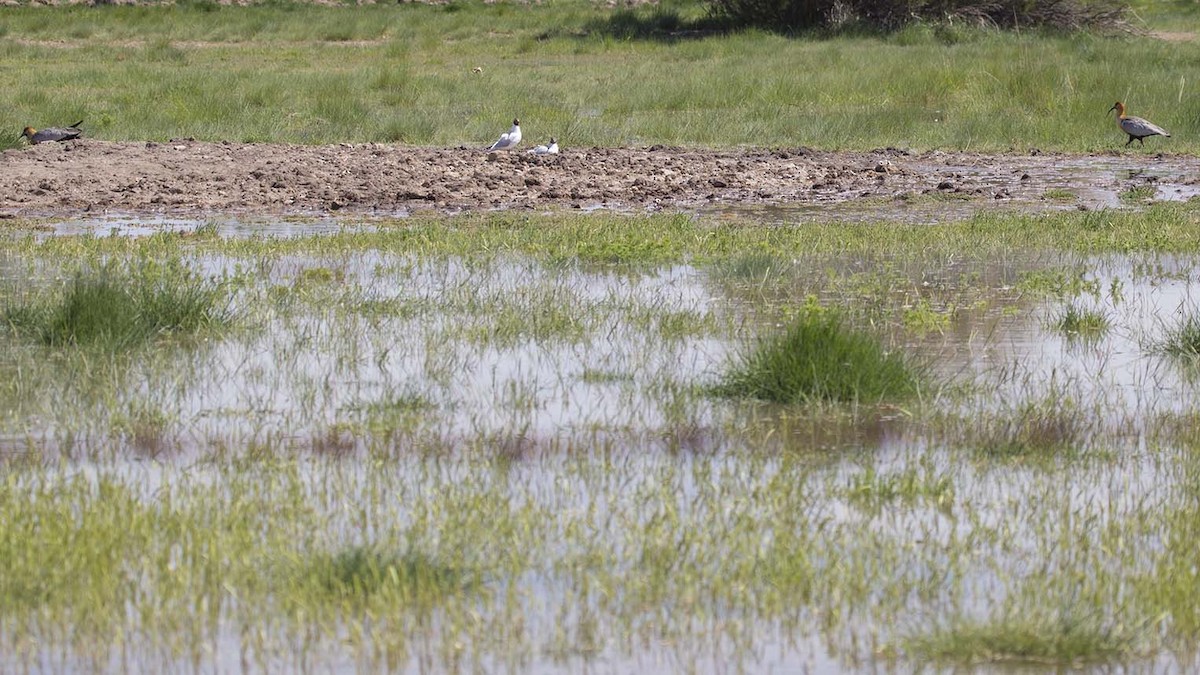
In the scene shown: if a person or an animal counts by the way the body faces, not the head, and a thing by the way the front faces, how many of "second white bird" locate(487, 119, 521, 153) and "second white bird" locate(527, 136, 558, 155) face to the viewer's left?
0

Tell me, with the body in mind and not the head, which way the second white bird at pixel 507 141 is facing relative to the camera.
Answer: to the viewer's right

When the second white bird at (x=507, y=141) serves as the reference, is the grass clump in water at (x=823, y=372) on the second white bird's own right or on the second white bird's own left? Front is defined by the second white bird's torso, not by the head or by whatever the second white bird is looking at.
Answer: on the second white bird's own right

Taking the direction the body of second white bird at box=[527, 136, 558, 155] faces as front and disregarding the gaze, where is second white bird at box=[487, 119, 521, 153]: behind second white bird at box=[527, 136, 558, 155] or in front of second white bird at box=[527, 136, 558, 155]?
behind

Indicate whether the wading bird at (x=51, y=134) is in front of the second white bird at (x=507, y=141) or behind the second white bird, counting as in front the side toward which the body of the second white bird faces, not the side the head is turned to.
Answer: behind

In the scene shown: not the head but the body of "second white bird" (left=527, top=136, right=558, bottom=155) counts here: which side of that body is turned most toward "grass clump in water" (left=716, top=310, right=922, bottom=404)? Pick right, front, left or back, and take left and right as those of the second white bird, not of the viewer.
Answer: right

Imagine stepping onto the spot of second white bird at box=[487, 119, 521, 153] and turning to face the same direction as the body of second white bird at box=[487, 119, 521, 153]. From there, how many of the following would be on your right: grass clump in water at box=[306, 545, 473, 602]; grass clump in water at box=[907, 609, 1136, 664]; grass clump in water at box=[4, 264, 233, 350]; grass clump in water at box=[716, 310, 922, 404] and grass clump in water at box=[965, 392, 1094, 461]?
5

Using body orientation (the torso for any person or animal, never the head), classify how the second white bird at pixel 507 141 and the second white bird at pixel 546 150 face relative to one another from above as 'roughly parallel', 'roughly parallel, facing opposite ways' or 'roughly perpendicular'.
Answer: roughly parallel

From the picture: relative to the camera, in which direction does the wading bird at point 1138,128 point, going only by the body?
to the viewer's left

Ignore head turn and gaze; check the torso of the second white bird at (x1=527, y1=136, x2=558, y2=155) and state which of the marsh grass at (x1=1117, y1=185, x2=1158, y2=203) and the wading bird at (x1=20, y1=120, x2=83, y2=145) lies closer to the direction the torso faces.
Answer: the marsh grass

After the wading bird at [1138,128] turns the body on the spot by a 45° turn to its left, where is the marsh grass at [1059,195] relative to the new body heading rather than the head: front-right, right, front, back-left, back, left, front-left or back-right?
front-left

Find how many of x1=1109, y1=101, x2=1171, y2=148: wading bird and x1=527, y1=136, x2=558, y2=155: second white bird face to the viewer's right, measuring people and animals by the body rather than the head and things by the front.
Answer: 1

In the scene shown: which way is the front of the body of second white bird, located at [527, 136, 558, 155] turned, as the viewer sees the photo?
to the viewer's right

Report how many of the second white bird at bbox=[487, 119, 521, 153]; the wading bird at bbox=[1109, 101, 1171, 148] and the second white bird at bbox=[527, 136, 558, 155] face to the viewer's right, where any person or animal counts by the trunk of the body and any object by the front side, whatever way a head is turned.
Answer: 2

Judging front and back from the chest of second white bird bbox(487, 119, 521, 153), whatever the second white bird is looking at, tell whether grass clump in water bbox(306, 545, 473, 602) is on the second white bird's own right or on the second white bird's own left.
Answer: on the second white bird's own right

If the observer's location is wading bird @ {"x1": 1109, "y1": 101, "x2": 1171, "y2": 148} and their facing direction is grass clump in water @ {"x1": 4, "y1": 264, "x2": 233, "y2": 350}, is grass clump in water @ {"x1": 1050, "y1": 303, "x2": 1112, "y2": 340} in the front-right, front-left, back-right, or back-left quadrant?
front-left
